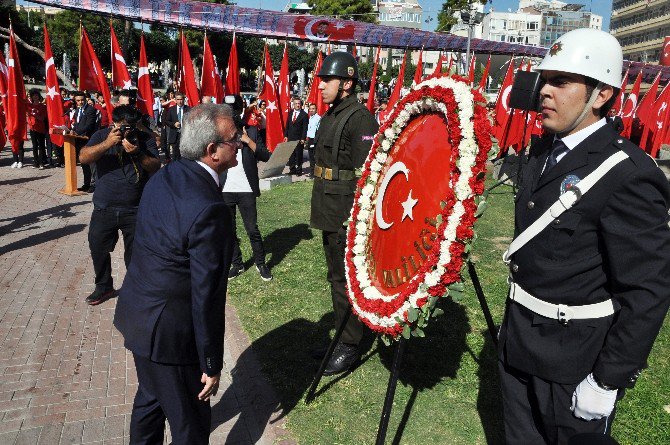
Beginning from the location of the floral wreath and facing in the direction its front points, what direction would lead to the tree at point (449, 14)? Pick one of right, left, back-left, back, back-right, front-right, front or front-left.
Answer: back-right

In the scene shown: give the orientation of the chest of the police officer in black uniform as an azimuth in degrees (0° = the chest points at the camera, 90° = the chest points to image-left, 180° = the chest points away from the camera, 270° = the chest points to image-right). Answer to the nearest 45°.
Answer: approximately 45°

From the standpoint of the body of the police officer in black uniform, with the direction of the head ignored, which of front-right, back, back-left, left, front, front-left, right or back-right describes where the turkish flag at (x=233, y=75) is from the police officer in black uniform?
right

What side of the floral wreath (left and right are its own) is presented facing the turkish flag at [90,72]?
right

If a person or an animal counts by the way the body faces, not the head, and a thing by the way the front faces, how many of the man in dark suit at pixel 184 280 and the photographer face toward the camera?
1

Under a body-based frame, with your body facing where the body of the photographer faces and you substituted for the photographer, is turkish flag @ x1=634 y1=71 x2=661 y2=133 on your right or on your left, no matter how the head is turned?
on your left

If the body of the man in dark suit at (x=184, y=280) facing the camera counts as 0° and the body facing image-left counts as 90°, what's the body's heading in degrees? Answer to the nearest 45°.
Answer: approximately 225°

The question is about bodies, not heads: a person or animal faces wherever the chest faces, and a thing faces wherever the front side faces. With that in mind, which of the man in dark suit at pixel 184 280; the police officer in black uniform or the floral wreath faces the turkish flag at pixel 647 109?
the man in dark suit

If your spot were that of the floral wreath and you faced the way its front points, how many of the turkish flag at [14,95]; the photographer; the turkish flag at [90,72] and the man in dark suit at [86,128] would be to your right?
4

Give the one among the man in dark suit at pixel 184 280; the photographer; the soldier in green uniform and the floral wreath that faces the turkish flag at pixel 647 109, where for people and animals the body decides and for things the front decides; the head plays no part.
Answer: the man in dark suit

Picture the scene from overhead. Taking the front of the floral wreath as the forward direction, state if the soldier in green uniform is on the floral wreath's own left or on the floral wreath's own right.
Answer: on the floral wreath's own right

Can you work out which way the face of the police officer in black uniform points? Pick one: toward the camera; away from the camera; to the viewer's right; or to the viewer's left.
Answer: to the viewer's left
